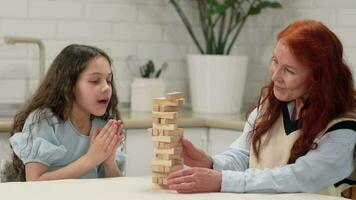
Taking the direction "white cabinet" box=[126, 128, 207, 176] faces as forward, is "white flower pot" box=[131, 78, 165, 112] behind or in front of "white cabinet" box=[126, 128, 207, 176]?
behind

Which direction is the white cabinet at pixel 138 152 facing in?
toward the camera

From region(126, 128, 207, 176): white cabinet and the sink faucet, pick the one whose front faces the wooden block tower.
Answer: the white cabinet

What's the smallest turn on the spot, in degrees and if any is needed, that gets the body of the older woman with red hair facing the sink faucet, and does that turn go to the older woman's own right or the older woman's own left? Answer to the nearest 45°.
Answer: approximately 90° to the older woman's own right

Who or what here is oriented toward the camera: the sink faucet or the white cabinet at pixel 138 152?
the white cabinet

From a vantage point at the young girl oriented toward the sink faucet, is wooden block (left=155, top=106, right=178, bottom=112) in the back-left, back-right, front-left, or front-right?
back-right

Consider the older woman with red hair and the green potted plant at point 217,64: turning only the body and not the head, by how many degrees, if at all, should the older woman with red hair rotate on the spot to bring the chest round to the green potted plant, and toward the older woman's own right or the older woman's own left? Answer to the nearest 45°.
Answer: approximately 135° to the older woman's own right

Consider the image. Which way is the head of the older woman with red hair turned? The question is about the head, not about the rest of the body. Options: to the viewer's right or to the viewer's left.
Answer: to the viewer's left

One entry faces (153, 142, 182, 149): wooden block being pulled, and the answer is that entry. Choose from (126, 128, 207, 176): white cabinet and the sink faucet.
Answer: the white cabinet

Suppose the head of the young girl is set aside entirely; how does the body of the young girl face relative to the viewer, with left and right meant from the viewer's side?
facing the viewer and to the right of the viewer

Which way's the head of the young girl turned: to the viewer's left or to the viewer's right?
to the viewer's right

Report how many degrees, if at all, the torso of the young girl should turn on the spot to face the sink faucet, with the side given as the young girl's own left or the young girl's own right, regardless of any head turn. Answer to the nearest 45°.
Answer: approximately 135° to the young girl's own left

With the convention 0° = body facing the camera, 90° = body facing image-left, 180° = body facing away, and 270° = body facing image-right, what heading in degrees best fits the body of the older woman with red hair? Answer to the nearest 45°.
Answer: approximately 45°

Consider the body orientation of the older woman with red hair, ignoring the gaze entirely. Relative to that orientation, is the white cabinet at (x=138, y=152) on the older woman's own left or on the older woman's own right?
on the older woman's own right
